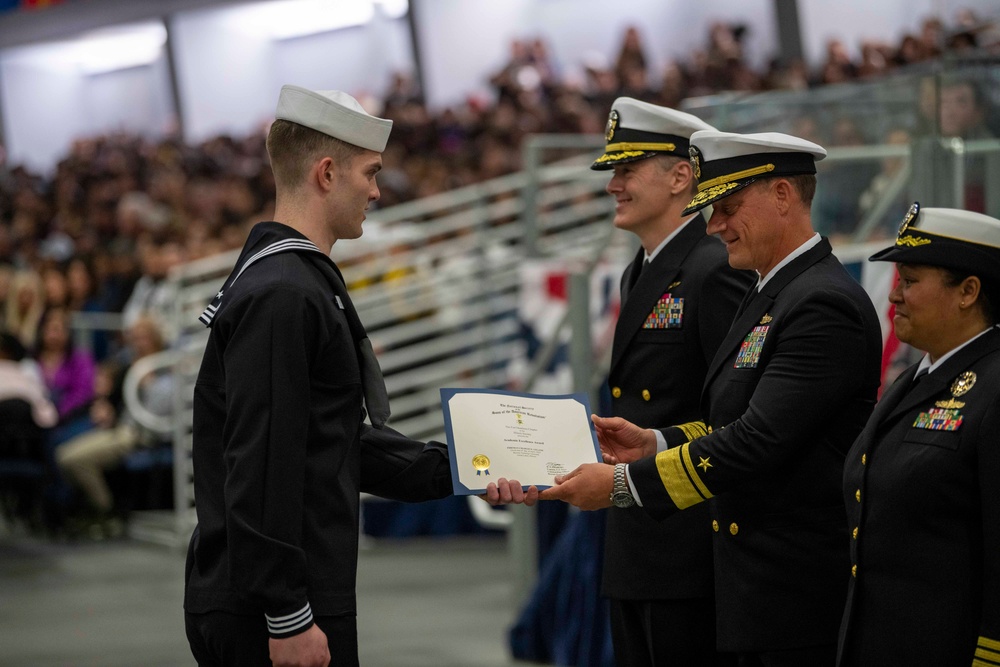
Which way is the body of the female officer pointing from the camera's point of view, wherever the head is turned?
to the viewer's left

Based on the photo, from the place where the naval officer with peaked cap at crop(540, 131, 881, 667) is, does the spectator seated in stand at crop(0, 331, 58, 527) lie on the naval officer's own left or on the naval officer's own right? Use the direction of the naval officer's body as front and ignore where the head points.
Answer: on the naval officer's own right

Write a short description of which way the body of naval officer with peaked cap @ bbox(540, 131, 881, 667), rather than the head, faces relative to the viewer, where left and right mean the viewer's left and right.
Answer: facing to the left of the viewer

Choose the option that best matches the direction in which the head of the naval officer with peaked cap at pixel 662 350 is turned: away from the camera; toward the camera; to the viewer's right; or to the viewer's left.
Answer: to the viewer's left

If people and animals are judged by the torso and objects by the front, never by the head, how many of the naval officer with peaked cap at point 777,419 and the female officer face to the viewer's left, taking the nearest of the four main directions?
2

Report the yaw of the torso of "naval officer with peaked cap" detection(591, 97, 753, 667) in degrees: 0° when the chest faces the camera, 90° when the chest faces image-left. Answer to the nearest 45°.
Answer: approximately 45°

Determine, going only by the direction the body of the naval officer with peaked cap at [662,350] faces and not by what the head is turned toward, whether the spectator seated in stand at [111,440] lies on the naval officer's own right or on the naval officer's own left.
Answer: on the naval officer's own right

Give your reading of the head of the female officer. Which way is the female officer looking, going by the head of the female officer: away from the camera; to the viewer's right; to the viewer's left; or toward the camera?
to the viewer's left

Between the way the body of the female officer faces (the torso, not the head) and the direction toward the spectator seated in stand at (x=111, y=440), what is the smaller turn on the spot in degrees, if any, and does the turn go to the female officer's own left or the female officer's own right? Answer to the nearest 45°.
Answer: approximately 45° to the female officer's own right

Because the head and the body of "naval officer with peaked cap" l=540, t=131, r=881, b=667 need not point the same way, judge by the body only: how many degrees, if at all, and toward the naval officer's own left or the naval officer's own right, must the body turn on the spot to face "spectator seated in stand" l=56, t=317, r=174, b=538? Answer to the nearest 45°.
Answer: approximately 45° to the naval officer's own right

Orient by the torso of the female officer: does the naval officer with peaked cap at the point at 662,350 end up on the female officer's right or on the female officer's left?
on the female officer's right
